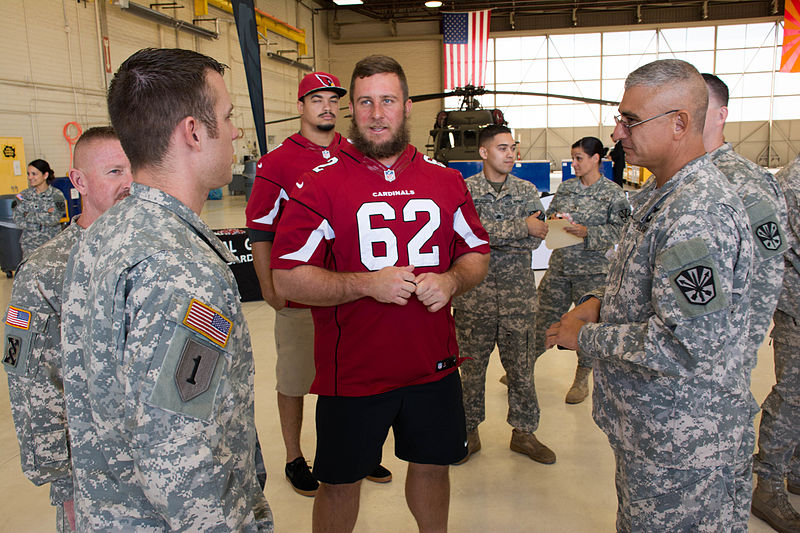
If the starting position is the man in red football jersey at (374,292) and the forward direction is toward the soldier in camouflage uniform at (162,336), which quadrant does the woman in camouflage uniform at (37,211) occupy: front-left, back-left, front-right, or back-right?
back-right

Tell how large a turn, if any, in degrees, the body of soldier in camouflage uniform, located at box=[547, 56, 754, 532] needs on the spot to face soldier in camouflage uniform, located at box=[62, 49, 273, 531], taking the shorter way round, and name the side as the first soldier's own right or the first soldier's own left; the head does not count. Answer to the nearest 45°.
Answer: approximately 45° to the first soldier's own left

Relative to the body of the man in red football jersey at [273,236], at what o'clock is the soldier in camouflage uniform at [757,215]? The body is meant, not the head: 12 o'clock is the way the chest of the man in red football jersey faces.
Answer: The soldier in camouflage uniform is roughly at 10 o'clock from the man in red football jersey.

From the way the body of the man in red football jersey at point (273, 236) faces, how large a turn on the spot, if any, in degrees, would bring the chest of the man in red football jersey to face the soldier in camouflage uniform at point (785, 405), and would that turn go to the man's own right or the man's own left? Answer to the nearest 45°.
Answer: approximately 90° to the man's own left

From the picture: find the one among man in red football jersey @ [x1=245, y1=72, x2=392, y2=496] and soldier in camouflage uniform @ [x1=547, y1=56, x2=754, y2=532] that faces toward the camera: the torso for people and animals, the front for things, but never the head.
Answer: the man in red football jersey

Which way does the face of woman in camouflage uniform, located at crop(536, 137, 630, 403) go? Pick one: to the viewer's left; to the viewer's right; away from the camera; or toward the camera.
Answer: to the viewer's left

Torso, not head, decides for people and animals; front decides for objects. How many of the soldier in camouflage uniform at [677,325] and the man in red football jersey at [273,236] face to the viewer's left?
1

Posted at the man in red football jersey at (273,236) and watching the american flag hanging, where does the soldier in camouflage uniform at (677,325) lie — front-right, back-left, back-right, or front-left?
back-right

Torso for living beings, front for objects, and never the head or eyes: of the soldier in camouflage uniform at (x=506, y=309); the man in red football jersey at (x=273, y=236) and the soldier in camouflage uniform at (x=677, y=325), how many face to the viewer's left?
1

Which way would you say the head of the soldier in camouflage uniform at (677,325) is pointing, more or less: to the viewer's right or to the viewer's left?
to the viewer's left

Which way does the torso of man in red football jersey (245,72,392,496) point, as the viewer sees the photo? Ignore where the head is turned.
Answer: toward the camera

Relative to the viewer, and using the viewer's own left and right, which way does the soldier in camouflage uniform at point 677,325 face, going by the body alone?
facing to the left of the viewer

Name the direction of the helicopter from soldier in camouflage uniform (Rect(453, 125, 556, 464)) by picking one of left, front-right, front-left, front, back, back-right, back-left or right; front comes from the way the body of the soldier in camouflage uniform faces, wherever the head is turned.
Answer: back-left

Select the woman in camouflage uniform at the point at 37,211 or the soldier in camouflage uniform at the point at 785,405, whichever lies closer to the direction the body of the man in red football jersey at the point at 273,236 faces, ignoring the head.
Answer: the soldier in camouflage uniform

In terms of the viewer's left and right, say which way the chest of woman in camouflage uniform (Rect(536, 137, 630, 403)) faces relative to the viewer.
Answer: facing the viewer and to the left of the viewer
